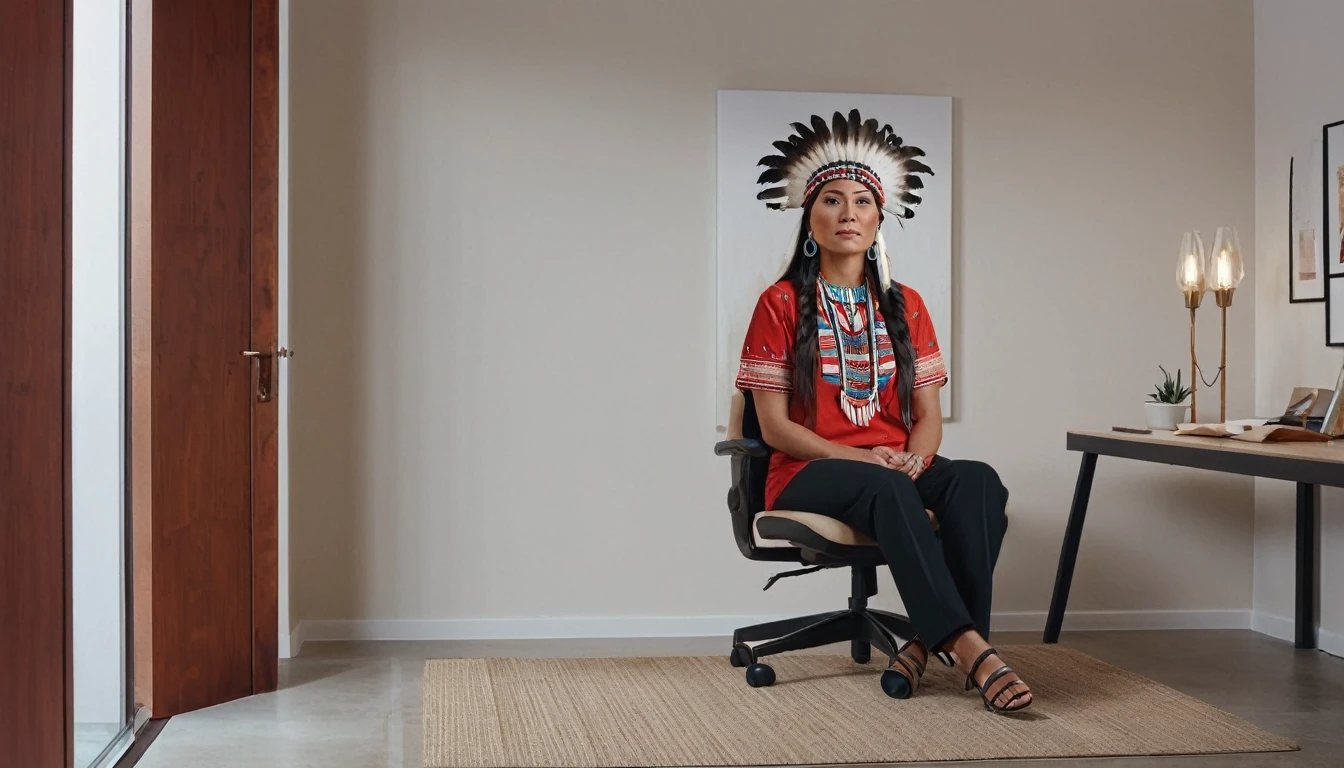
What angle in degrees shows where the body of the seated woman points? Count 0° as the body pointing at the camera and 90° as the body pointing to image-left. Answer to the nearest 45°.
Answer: approximately 315°

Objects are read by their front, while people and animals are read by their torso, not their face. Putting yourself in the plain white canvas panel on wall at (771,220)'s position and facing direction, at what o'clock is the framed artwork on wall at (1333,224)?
the framed artwork on wall at (1333,224) is roughly at 9 o'clock from the plain white canvas panel on wall at (771,220).

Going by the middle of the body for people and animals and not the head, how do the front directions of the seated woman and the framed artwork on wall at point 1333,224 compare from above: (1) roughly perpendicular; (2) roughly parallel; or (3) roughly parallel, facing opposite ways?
roughly perpendicular

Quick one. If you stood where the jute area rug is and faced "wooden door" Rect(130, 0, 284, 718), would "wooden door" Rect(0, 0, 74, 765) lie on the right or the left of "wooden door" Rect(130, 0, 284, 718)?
left

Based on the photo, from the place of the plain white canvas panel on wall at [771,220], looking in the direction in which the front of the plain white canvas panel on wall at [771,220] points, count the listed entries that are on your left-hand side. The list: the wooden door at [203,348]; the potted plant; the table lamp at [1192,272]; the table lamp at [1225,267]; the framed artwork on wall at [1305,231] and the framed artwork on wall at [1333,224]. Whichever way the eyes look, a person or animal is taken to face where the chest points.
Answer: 5

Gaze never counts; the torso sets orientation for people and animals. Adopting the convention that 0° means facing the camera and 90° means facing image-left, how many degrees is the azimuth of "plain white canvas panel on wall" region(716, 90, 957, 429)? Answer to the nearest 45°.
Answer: approximately 0°

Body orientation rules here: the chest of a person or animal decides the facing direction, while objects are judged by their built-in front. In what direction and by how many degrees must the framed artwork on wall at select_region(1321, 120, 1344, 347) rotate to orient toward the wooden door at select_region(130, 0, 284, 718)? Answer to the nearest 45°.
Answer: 0° — it already faces it

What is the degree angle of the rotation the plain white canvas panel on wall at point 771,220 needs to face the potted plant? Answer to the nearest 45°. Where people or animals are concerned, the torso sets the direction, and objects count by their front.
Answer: approximately 90° to its left

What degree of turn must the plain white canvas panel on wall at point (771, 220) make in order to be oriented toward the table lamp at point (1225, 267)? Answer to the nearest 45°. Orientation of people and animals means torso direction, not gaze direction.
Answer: approximately 90° to its left

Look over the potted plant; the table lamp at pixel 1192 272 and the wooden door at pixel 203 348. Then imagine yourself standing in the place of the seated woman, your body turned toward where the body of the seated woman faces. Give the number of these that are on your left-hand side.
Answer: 2

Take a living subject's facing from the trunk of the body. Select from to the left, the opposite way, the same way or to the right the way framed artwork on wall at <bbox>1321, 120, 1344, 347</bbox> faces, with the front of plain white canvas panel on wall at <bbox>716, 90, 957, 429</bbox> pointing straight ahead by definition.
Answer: to the right
